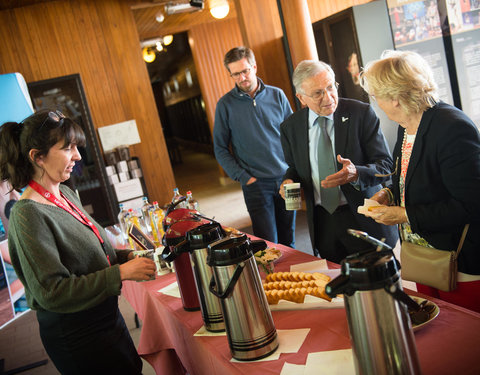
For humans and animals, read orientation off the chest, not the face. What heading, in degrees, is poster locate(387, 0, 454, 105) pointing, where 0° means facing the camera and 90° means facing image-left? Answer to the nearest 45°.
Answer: approximately 0°

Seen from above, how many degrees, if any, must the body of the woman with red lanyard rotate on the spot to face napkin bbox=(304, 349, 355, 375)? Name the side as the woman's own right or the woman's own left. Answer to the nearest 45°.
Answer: approximately 45° to the woman's own right

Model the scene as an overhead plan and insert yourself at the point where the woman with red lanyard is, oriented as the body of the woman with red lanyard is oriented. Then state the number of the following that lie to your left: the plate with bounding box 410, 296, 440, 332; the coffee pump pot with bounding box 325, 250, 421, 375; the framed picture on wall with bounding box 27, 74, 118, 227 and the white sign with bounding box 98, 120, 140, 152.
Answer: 2

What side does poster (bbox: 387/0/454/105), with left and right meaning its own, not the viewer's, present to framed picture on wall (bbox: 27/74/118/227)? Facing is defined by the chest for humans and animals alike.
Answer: right

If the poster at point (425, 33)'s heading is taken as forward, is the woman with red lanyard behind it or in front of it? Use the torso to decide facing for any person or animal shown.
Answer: in front

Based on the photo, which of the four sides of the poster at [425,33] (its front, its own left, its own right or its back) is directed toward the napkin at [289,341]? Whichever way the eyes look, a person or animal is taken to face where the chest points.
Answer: front

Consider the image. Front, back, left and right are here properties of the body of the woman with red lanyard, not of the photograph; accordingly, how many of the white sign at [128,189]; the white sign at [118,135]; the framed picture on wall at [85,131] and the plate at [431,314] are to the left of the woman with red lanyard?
3

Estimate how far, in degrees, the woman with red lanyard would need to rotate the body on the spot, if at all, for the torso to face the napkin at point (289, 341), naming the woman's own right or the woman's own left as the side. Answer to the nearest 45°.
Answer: approximately 45° to the woman's own right

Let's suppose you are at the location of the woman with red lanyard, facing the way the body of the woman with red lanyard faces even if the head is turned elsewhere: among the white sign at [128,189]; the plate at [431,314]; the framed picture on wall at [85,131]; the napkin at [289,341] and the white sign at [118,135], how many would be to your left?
3

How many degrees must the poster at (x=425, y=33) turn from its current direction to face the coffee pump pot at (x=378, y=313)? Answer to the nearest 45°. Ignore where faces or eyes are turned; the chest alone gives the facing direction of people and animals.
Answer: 0° — it already faces it

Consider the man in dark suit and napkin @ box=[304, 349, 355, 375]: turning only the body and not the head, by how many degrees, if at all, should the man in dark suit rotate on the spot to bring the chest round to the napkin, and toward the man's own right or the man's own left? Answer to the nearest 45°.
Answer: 0° — they already face it

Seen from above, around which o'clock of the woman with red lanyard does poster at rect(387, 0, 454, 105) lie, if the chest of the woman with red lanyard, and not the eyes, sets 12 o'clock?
The poster is roughly at 11 o'clock from the woman with red lanyard.

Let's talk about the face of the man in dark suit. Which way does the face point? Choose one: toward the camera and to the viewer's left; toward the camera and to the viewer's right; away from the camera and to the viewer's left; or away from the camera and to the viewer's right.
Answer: toward the camera and to the viewer's right

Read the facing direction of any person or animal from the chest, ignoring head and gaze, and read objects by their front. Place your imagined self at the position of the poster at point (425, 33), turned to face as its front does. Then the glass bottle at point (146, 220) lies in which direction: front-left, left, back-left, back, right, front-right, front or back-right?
front-right

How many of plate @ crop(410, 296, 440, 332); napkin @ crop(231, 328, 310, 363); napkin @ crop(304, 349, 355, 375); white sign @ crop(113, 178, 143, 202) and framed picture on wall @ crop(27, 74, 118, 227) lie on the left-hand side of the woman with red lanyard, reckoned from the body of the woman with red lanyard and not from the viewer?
2
